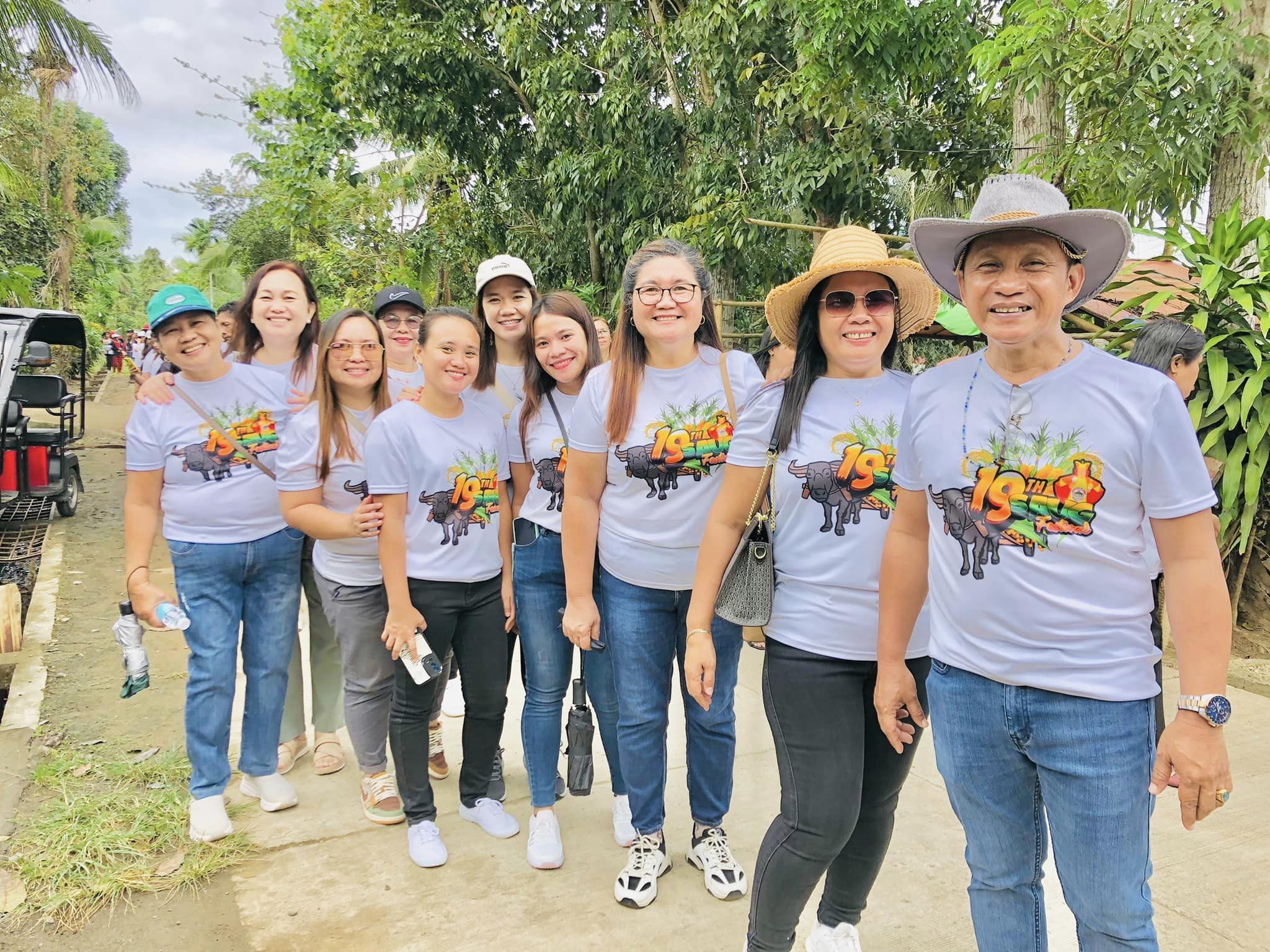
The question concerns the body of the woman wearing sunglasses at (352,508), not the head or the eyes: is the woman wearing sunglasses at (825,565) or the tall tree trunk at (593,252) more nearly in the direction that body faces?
the woman wearing sunglasses

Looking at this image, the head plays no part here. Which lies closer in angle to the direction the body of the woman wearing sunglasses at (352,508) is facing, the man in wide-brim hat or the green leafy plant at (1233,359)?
the man in wide-brim hat

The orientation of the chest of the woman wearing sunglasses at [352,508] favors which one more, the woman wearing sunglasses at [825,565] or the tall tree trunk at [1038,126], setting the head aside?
the woman wearing sunglasses

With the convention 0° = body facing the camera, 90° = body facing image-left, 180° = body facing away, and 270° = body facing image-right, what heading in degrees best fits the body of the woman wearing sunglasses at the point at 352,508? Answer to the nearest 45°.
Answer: approximately 315°

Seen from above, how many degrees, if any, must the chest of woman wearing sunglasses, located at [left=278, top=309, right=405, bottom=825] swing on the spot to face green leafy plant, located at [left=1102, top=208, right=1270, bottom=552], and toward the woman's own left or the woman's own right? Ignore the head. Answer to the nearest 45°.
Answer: approximately 45° to the woman's own left

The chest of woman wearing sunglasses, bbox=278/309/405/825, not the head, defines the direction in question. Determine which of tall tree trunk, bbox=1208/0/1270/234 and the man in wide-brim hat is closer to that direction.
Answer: the man in wide-brim hat

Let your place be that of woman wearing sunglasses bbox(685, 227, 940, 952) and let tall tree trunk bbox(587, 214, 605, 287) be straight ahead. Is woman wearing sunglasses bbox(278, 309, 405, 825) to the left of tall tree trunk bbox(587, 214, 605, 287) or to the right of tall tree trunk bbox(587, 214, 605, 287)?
left
